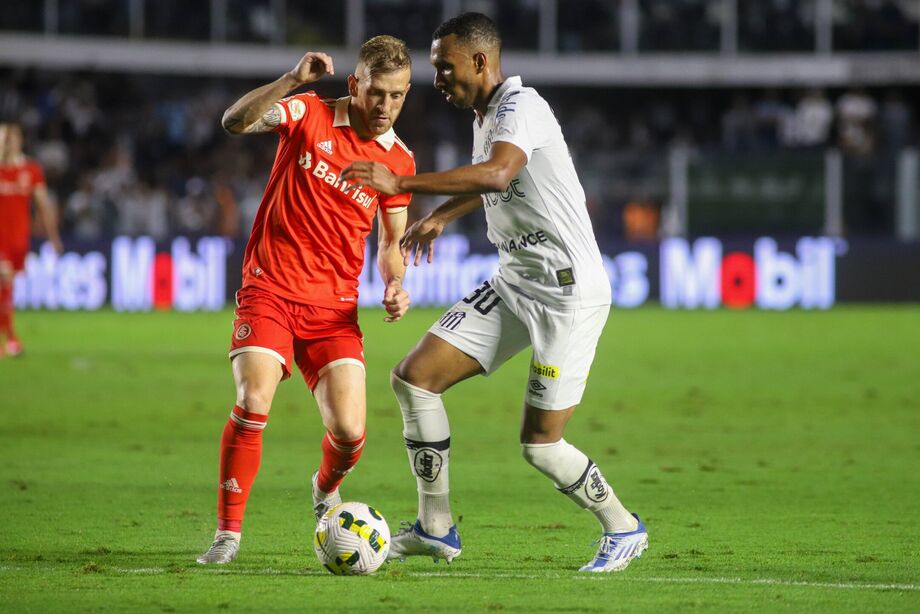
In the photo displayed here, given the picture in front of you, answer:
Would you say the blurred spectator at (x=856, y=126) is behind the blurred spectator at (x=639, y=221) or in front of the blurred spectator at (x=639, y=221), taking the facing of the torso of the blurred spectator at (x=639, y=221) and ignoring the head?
behind

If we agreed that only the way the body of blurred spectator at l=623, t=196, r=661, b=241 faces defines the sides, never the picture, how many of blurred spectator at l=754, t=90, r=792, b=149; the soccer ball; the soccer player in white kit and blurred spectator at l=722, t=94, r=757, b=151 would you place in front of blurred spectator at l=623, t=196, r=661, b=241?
2

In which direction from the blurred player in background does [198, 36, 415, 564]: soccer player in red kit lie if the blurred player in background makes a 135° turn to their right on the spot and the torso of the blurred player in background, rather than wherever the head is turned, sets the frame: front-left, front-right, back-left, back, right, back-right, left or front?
back-left

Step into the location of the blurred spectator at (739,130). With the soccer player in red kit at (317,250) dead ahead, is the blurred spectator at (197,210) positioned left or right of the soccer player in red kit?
right

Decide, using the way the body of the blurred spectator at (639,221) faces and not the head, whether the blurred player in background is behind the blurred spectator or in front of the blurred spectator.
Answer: in front

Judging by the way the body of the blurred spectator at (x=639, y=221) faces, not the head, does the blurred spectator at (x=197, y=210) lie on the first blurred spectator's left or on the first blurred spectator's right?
on the first blurred spectator's right

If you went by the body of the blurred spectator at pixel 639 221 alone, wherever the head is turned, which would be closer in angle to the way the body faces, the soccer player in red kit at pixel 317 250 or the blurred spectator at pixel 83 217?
the soccer player in red kit

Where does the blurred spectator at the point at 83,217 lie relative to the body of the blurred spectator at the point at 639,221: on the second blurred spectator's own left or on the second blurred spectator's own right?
on the second blurred spectator's own right

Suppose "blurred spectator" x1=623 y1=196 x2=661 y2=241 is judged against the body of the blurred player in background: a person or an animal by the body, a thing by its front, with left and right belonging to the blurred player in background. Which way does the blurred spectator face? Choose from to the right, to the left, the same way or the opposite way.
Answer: the same way

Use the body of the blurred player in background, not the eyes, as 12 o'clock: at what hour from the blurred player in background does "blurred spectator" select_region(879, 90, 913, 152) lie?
The blurred spectator is roughly at 8 o'clock from the blurred player in background.

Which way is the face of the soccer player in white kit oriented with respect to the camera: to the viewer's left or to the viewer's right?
to the viewer's left

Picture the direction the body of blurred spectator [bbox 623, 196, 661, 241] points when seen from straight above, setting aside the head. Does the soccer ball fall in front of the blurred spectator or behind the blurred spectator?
in front

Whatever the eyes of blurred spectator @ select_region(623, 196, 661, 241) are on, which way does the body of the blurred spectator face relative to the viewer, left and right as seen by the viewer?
facing the viewer

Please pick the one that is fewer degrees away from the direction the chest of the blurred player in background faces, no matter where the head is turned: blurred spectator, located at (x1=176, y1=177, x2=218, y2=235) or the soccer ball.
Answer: the soccer ball

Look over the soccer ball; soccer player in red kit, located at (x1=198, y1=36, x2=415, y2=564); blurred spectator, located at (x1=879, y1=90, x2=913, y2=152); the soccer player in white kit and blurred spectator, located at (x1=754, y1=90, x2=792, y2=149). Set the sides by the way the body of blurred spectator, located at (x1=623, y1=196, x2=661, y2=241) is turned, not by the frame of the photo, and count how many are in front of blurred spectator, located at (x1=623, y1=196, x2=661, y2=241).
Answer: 3

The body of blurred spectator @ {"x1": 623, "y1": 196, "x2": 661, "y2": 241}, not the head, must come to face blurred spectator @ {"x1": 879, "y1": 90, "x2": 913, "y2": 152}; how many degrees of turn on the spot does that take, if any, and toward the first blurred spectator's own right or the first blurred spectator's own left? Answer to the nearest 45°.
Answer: approximately 135° to the first blurred spectator's own left

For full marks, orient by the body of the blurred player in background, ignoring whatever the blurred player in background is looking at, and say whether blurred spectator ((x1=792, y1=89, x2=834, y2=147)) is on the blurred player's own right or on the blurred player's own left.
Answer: on the blurred player's own left

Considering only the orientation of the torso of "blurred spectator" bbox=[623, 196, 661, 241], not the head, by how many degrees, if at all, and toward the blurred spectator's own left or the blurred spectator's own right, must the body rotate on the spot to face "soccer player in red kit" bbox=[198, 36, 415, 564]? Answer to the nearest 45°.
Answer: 0° — they already face them
